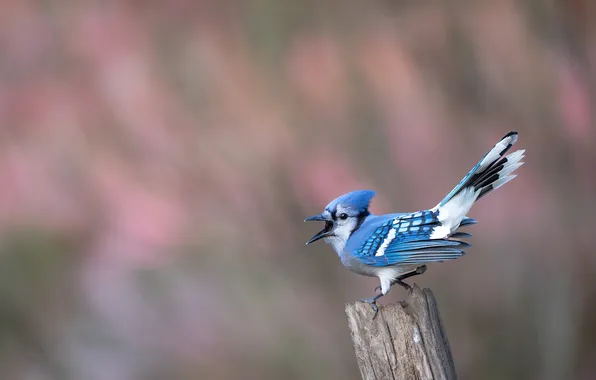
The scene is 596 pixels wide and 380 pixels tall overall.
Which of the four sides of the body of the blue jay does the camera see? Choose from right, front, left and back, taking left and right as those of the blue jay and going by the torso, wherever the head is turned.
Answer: left
